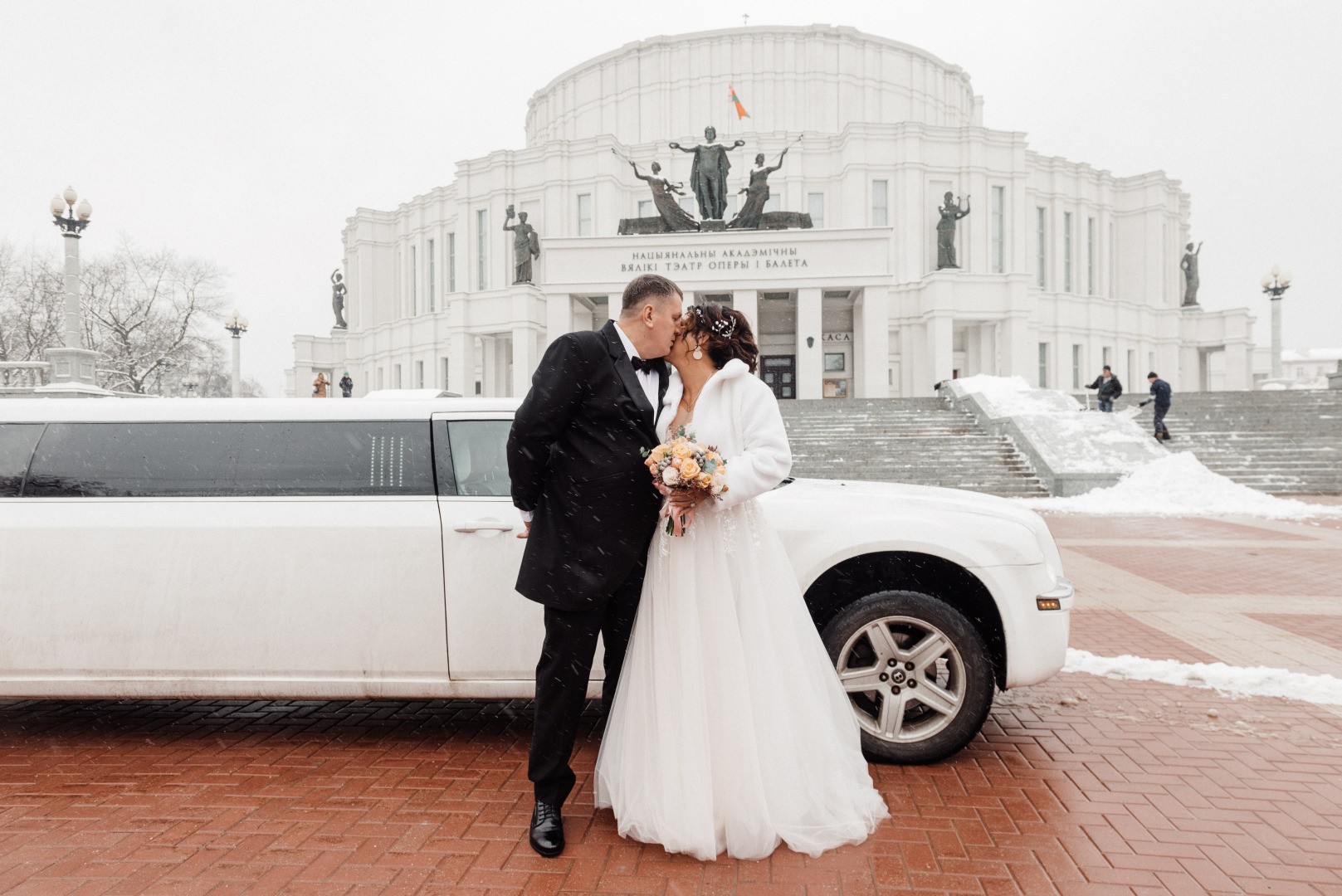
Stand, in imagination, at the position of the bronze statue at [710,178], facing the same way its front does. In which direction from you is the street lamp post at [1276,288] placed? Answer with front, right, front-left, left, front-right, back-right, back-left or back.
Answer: left

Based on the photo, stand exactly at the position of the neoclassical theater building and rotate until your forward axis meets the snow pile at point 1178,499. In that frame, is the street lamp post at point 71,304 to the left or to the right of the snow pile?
right

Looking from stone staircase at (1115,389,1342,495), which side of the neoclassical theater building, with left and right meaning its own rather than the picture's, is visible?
front

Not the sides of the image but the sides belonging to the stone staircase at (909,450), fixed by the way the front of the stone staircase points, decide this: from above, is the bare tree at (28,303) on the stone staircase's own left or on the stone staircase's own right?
on the stone staircase's own right

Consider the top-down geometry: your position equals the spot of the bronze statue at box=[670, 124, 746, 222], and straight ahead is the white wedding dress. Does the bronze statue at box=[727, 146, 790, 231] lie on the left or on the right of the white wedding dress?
left

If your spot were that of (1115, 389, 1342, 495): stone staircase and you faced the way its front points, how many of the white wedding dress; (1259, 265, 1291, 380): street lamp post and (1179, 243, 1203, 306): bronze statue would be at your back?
2

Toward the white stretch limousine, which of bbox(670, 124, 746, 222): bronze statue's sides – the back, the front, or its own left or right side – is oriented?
front

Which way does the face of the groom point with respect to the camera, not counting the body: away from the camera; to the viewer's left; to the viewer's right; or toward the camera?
to the viewer's right

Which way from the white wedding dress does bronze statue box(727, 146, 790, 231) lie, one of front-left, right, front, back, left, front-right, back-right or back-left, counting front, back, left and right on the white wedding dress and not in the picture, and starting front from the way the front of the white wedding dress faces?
back-right

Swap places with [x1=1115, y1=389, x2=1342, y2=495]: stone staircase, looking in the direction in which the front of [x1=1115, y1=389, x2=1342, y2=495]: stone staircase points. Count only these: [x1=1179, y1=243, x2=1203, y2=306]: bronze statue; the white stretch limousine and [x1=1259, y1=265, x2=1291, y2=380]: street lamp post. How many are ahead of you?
1

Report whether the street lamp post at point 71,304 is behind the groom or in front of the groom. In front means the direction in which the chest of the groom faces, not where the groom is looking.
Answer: behind

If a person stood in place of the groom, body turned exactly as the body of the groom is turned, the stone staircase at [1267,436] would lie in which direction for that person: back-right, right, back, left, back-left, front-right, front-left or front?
left

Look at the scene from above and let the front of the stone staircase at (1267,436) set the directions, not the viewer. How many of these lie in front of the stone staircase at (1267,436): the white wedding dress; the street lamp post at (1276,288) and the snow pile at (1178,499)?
2
